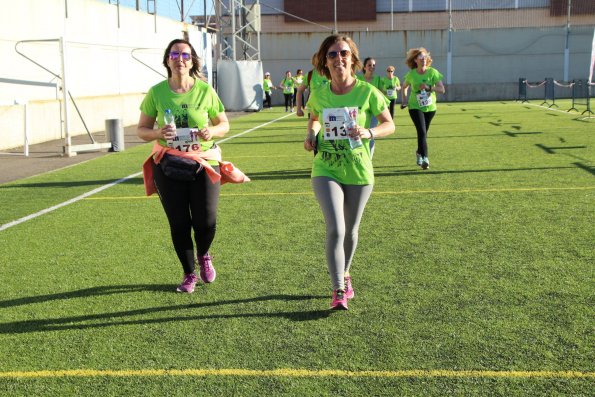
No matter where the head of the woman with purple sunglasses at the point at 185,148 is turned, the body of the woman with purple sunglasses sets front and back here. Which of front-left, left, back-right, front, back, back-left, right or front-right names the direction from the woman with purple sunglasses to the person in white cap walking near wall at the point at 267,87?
back

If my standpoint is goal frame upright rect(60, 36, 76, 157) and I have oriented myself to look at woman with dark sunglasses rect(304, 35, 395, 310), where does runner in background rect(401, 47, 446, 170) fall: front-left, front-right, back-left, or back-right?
front-left

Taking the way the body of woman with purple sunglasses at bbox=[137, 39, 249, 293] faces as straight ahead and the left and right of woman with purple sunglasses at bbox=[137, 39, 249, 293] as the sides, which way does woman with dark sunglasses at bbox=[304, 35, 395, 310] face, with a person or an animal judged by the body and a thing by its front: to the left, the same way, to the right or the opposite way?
the same way

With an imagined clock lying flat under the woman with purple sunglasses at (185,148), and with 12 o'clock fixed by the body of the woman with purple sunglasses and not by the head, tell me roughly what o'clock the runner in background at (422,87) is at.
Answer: The runner in background is roughly at 7 o'clock from the woman with purple sunglasses.

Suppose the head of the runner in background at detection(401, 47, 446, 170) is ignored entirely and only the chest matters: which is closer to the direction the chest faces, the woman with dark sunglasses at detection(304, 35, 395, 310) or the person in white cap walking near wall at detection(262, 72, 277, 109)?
the woman with dark sunglasses

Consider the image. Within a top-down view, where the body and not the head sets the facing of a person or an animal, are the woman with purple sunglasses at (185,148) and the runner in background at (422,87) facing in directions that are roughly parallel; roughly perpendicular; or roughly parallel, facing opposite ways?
roughly parallel

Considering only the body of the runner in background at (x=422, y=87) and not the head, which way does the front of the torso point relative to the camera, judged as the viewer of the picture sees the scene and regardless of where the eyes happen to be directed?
toward the camera

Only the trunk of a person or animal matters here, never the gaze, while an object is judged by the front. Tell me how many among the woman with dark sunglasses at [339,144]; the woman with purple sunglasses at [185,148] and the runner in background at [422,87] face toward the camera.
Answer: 3

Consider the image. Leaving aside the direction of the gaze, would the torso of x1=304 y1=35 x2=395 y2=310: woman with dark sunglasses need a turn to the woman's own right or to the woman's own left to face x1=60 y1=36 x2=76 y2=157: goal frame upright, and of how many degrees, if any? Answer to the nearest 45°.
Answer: approximately 135° to the woman's own right

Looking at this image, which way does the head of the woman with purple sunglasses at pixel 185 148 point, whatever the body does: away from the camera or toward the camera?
toward the camera

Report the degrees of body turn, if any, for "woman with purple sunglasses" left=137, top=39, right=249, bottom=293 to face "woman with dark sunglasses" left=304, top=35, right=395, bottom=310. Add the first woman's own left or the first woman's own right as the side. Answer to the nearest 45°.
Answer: approximately 45° to the first woman's own left

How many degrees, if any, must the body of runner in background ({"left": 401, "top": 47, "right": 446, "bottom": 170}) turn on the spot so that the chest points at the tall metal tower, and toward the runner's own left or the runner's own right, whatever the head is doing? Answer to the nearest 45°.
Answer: approximately 180°

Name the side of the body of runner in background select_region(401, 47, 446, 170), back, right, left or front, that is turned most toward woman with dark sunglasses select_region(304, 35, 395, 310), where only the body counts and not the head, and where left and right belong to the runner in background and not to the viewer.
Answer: front

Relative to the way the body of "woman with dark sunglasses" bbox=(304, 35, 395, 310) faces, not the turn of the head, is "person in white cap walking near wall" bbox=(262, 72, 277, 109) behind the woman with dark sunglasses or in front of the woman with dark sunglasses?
behind

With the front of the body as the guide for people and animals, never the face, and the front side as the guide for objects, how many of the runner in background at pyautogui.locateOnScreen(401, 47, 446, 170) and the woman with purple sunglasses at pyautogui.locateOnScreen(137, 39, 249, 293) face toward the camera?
2

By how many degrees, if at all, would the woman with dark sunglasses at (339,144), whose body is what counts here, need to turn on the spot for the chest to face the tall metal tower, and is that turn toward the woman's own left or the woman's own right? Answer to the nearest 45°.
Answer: approximately 180°

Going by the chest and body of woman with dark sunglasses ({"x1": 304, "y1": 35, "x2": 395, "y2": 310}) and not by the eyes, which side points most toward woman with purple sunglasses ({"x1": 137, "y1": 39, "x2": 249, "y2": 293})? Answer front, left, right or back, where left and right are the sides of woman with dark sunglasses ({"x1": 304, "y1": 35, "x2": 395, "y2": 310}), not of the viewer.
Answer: right

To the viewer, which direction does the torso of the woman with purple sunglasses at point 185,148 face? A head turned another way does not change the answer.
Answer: toward the camera

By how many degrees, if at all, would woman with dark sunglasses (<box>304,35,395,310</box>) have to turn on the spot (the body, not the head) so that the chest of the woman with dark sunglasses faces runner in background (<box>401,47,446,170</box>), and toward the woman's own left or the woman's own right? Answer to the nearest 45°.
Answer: approximately 180°
